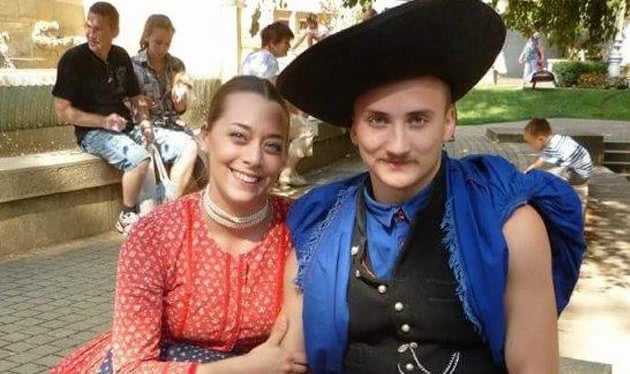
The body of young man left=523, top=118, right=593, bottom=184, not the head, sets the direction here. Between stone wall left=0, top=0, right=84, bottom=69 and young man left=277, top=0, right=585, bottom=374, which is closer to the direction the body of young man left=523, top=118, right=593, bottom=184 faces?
the stone wall

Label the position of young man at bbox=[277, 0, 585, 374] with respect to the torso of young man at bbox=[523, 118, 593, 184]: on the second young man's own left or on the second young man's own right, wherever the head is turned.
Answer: on the second young man's own left

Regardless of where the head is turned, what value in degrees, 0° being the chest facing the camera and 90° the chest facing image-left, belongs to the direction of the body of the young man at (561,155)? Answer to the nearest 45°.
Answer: approximately 90°

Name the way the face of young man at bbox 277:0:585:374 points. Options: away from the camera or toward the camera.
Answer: toward the camera

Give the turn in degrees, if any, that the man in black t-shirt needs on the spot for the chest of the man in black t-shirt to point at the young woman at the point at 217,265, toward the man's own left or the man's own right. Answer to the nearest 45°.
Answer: approximately 45° to the man's own right

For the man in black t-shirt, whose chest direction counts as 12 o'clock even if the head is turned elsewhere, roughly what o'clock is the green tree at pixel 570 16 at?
The green tree is roughly at 10 o'clock from the man in black t-shirt.

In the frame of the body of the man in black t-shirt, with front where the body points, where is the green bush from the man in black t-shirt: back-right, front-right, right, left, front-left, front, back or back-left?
left

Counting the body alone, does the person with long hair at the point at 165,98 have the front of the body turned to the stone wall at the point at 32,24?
no

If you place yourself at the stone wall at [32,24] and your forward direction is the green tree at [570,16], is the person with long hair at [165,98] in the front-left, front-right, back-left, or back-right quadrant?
front-right

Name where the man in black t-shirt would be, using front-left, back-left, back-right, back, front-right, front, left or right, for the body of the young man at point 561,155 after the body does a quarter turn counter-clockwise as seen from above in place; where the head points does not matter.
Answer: front-right

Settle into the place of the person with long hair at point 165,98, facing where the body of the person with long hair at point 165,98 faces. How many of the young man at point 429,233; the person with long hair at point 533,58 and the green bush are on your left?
2

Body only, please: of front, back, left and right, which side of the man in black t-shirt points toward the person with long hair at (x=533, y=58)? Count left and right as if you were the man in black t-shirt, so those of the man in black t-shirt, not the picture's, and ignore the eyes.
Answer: left

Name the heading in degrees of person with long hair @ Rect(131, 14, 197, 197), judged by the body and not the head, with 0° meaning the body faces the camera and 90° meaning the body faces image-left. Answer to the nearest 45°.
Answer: approximately 315°

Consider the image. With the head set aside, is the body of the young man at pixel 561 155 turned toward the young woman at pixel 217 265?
no

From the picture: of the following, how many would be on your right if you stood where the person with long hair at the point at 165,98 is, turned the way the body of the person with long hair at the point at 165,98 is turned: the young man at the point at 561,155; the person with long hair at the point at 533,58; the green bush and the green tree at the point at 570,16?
0

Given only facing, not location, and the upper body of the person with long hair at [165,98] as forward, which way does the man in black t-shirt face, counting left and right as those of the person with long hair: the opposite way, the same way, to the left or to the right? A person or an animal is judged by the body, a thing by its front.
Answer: the same way

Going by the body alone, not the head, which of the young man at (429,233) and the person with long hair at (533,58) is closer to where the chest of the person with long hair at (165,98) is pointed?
the young man
